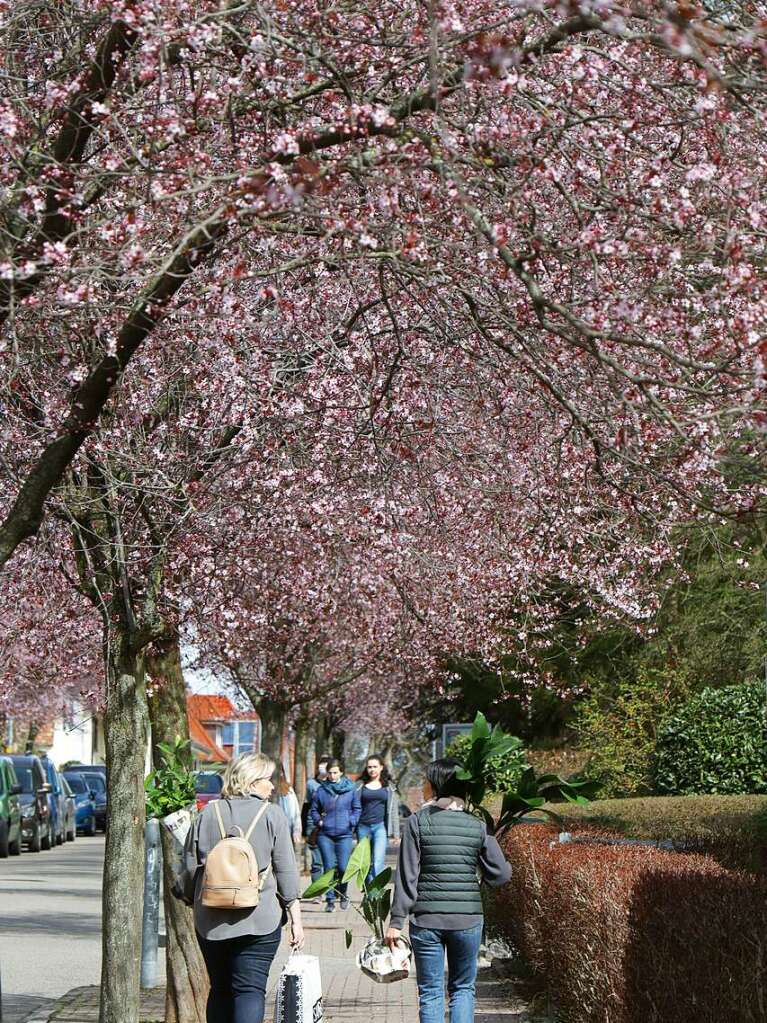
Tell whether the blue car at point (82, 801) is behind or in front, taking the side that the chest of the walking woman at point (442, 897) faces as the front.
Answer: in front

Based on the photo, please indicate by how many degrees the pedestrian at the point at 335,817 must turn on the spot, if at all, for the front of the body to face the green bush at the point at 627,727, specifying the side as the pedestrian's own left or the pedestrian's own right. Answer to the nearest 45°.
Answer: approximately 135° to the pedestrian's own left

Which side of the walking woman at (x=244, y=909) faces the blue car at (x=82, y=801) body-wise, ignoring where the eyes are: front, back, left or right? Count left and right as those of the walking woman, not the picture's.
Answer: front

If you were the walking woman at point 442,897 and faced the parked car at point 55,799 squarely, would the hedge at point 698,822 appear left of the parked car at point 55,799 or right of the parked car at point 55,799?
right

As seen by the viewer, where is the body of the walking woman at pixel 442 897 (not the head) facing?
away from the camera

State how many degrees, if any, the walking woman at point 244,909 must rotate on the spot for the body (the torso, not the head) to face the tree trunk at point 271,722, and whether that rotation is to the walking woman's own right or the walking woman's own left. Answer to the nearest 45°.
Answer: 0° — they already face it

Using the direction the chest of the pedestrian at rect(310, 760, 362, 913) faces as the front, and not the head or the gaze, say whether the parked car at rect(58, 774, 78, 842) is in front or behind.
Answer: behind

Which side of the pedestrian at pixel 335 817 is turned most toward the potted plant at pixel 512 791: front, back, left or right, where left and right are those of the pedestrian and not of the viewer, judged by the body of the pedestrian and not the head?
front

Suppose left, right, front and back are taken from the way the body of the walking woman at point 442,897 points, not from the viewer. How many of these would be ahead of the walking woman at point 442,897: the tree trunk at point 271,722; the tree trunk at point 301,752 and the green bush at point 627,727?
3

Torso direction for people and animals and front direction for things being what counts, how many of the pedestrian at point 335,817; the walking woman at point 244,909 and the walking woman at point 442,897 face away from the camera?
2

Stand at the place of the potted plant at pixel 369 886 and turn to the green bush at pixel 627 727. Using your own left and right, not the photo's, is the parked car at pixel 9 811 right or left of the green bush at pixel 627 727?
left

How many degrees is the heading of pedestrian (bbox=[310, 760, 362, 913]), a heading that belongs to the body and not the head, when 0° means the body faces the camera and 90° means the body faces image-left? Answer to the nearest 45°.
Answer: approximately 0°

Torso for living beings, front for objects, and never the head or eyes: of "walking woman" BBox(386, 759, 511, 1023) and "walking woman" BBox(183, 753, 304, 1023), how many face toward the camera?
0

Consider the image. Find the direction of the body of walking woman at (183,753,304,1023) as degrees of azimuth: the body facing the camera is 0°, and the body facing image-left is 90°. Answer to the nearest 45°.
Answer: approximately 180°

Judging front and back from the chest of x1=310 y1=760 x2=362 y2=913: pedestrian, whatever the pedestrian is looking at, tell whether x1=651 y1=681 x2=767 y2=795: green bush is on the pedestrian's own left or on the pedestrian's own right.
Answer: on the pedestrian's own left

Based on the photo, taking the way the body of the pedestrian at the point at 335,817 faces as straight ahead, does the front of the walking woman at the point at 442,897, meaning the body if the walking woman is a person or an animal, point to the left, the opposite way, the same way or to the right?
the opposite way
